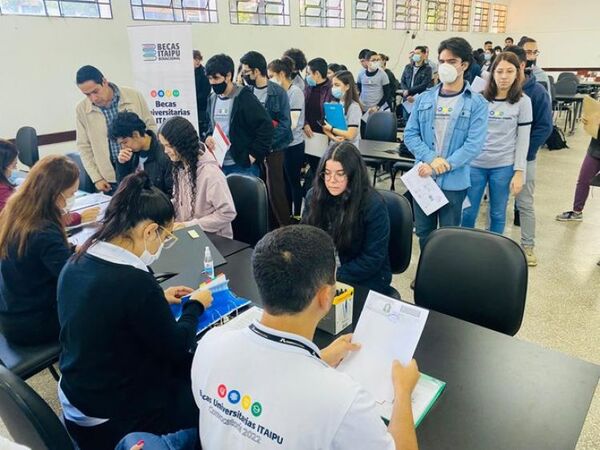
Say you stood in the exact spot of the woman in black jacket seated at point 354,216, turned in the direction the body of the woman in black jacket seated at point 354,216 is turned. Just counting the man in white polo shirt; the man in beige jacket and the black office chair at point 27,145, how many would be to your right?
2

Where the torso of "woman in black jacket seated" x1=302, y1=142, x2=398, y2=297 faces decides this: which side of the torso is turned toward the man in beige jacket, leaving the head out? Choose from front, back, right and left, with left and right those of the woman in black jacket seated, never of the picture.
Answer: right

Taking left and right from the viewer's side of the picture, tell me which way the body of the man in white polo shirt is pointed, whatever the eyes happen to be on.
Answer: facing away from the viewer and to the right of the viewer

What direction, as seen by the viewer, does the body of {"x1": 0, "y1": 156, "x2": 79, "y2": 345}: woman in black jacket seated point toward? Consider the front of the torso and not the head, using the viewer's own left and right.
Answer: facing away from the viewer and to the right of the viewer

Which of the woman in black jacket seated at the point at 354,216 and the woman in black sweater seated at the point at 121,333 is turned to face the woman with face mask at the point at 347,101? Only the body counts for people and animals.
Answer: the woman in black sweater seated at the point at 121,333

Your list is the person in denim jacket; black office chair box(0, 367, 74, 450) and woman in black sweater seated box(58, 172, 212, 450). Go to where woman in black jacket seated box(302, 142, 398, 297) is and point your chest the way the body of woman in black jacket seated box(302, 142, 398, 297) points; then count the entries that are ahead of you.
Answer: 2

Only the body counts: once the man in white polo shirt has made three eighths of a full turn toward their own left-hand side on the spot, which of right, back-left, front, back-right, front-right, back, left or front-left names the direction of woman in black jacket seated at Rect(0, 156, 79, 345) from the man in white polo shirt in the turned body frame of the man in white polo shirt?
front-right

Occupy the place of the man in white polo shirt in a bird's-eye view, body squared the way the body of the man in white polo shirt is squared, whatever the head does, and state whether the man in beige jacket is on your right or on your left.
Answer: on your left

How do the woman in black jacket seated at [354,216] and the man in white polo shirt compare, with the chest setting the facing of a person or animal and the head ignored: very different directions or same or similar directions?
very different directions

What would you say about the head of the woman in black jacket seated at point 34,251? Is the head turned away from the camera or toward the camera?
away from the camera

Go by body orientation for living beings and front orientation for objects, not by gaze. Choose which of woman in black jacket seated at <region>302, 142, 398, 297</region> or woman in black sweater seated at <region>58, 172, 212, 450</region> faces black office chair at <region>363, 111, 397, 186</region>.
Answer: woman in black sweater seated at <region>58, 172, 212, 450</region>
